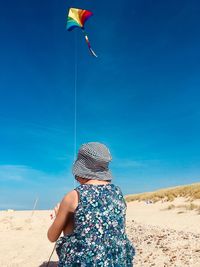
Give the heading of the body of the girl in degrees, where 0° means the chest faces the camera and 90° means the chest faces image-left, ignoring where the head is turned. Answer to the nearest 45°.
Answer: approximately 135°
